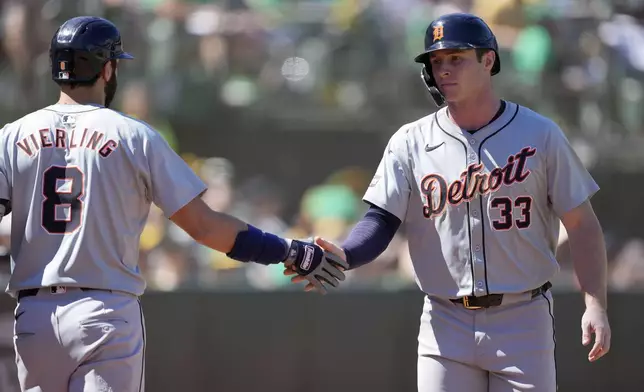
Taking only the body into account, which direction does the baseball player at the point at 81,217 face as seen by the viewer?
away from the camera

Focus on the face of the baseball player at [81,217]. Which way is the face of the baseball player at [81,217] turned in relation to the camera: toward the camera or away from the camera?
away from the camera

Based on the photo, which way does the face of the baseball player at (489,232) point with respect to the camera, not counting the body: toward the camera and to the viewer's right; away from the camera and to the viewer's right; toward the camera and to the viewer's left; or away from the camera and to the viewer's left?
toward the camera and to the viewer's left

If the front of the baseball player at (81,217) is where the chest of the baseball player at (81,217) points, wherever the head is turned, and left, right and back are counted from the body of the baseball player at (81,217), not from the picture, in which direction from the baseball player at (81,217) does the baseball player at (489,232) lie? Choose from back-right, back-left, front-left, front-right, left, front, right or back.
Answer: right
